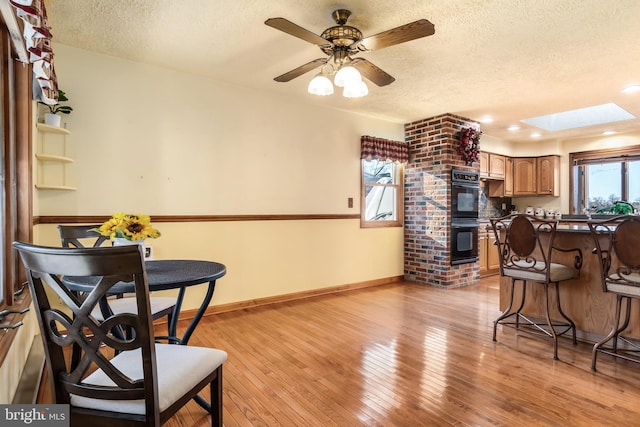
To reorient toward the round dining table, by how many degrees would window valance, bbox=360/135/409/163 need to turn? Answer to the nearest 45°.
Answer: approximately 45° to its right

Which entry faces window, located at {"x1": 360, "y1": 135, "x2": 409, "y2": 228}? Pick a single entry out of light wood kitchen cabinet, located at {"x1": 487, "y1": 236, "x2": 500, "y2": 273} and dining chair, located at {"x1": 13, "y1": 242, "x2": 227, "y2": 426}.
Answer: the dining chair

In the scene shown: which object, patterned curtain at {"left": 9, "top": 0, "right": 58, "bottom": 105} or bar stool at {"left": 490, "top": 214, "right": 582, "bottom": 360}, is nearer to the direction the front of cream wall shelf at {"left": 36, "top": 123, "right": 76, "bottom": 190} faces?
the bar stool

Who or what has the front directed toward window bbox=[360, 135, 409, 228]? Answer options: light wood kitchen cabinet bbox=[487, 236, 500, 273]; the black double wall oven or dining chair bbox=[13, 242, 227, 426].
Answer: the dining chair

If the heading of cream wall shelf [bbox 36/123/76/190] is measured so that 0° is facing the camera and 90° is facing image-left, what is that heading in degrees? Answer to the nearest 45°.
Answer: approximately 315°

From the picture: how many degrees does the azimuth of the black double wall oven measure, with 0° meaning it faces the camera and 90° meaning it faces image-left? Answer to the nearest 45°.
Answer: approximately 315°

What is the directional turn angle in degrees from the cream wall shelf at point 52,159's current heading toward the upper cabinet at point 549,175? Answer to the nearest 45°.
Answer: approximately 45° to its left

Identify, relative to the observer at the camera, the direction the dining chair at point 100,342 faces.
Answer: facing away from the viewer and to the right of the viewer

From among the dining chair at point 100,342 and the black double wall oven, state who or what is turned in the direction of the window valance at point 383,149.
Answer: the dining chair

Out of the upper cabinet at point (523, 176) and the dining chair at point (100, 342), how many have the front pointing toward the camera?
1
